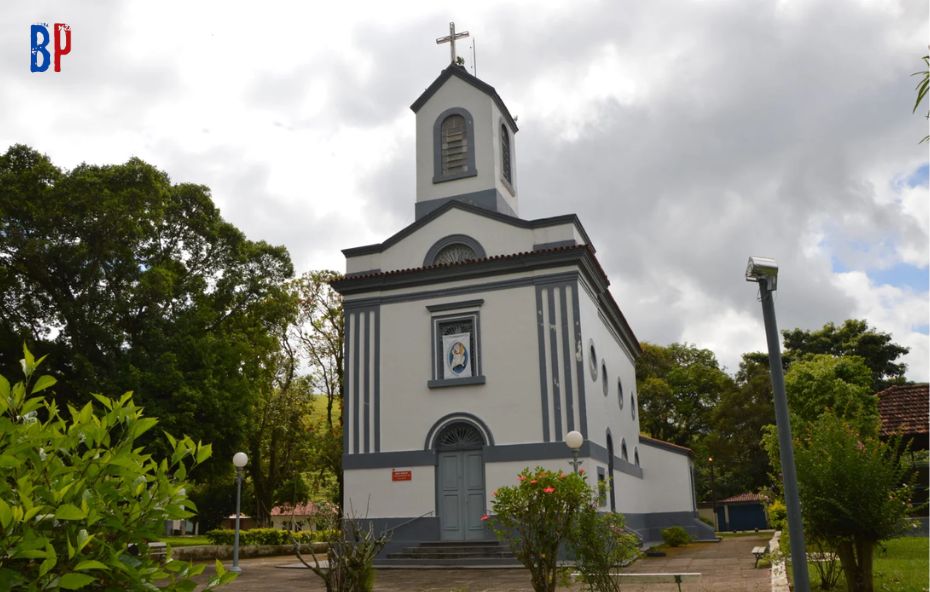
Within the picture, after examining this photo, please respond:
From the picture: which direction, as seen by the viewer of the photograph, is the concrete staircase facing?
facing the viewer

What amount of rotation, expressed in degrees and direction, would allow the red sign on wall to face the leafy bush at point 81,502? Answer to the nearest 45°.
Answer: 0° — it already faces it

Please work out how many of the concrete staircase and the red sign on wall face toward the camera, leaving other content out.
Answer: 2

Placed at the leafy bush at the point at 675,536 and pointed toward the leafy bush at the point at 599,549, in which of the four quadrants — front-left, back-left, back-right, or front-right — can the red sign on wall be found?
front-right

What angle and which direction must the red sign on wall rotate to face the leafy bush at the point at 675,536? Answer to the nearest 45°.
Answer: approximately 135° to its left

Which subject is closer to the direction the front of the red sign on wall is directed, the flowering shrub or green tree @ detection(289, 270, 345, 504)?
the flowering shrub

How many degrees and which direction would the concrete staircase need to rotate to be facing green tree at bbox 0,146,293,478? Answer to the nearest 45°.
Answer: approximately 90° to its right

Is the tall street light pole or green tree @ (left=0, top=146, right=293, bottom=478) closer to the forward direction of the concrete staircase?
the tall street light pole

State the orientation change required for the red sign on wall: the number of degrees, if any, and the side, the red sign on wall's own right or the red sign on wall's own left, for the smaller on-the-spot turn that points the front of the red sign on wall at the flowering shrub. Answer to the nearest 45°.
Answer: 0° — it already faces it

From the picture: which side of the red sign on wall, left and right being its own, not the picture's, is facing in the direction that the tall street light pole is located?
front

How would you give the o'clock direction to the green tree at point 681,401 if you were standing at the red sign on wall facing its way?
The green tree is roughly at 7 o'clock from the red sign on wall.

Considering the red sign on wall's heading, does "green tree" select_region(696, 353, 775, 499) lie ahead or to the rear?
to the rear

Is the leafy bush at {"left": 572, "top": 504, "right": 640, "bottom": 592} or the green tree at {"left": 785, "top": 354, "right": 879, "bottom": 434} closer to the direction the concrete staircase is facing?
the leafy bush
